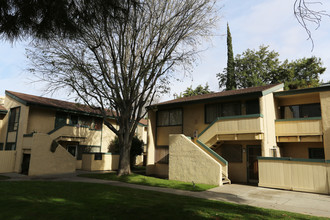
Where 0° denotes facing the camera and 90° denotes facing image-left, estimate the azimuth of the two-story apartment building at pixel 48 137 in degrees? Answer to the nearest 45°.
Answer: approximately 315°

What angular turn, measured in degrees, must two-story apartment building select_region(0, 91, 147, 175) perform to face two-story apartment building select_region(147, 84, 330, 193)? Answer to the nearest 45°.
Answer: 0° — it already faces it

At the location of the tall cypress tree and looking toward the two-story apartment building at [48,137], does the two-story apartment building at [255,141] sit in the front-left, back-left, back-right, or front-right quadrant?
front-left

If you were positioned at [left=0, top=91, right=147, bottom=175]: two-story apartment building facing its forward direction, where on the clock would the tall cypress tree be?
The tall cypress tree is roughly at 10 o'clock from the two-story apartment building.

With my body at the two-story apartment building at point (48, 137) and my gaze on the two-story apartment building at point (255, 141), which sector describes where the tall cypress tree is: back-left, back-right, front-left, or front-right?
front-left

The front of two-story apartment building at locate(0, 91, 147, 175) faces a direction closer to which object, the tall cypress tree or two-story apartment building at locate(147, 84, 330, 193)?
the two-story apartment building
